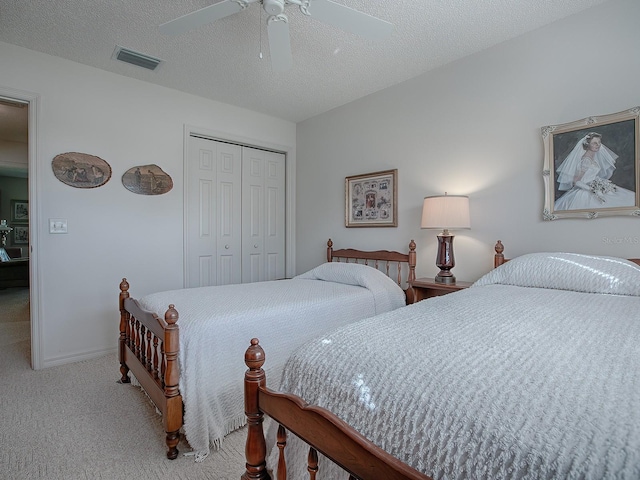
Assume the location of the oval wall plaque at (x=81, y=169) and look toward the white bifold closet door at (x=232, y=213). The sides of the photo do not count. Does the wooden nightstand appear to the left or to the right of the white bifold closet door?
right

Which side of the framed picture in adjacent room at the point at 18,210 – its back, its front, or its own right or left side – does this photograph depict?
front

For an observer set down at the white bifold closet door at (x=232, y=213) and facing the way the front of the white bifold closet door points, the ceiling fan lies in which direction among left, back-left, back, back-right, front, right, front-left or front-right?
front-right

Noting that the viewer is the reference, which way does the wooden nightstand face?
facing the viewer and to the left of the viewer

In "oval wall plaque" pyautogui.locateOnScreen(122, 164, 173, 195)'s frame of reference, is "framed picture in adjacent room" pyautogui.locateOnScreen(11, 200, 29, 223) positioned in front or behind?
behind

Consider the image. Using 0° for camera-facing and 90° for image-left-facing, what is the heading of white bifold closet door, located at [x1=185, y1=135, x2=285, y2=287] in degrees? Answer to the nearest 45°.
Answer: approximately 315°

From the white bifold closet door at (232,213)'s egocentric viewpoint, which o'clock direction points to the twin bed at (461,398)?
The twin bed is roughly at 1 o'clock from the white bifold closet door.

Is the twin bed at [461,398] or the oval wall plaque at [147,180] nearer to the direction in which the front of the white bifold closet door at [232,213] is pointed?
the twin bed

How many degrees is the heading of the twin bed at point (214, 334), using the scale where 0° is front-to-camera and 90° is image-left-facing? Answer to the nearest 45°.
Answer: approximately 45°

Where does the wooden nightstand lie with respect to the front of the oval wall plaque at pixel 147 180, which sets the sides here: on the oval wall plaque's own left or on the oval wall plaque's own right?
on the oval wall plaque's own left

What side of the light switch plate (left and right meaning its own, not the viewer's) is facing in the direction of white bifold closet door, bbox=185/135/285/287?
left

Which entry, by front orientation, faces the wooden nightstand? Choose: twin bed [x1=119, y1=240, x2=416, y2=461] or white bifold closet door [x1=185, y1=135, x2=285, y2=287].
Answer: the white bifold closet door
